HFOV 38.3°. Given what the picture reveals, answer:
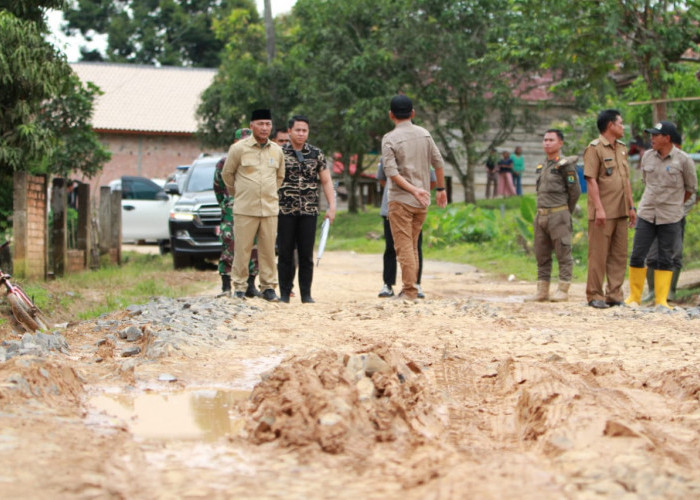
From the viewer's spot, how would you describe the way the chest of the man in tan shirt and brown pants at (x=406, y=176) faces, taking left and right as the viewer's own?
facing away from the viewer

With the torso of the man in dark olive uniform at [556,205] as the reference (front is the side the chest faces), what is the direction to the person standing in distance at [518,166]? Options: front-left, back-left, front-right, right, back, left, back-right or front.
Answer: back-right

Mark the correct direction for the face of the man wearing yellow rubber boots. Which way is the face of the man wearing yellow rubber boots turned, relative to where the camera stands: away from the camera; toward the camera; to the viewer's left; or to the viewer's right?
to the viewer's left

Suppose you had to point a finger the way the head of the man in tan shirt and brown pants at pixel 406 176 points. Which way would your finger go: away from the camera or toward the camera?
away from the camera

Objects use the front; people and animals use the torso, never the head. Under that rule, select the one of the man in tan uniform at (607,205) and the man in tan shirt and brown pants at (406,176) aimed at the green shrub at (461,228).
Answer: the man in tan shirt and brown pants at (406,176)

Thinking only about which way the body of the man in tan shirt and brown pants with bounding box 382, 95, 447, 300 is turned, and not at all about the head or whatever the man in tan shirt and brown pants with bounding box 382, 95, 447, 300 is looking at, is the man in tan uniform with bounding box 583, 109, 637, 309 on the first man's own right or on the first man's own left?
on the first man's own right
